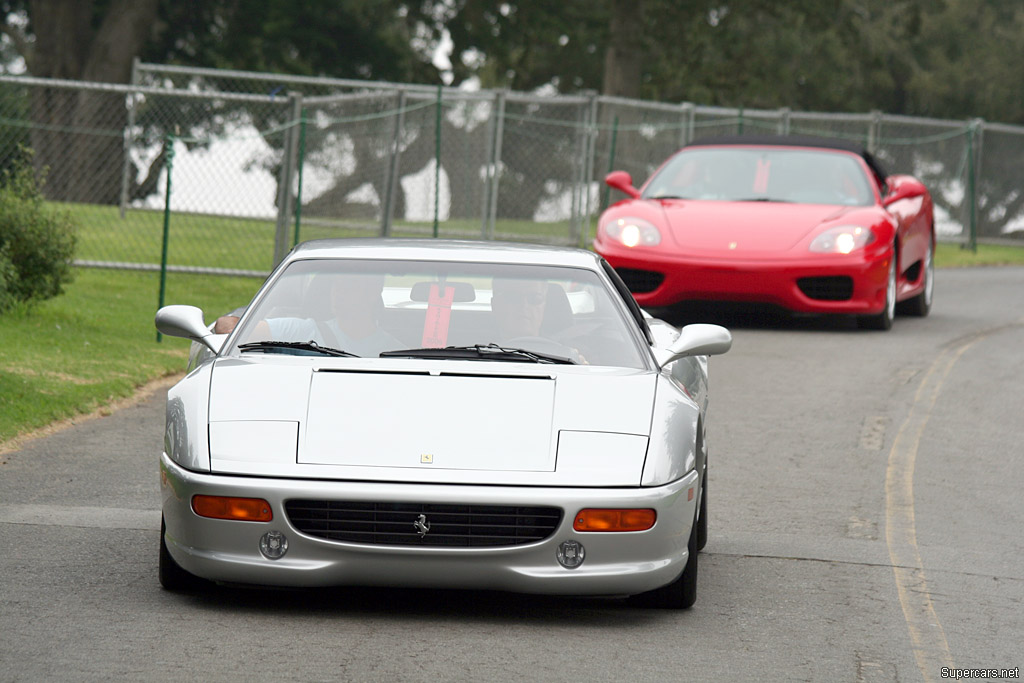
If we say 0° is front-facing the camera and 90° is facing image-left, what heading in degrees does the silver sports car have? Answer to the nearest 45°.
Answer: approximately 0°

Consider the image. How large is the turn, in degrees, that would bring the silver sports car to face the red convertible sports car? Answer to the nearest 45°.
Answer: approximately 180°

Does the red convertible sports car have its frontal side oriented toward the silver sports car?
yes

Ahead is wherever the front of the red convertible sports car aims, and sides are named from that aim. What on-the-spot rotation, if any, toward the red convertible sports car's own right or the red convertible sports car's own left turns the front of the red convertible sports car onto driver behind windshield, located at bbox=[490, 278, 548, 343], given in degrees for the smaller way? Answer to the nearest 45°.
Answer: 0° — it already faces them

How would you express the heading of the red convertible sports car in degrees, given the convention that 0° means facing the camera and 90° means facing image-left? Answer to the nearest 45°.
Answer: approximately 0°

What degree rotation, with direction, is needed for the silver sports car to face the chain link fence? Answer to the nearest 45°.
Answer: approximately 180°

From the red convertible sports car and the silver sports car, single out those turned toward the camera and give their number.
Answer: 2
